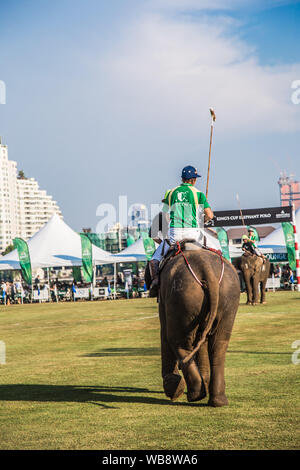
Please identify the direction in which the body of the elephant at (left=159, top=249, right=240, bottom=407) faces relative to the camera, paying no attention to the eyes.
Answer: away from the camera

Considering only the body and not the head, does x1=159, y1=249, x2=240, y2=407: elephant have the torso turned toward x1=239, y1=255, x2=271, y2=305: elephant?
yes

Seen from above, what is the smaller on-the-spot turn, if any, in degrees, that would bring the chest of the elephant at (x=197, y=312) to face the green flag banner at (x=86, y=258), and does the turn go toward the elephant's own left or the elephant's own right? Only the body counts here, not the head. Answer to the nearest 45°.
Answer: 0° — it already faces it

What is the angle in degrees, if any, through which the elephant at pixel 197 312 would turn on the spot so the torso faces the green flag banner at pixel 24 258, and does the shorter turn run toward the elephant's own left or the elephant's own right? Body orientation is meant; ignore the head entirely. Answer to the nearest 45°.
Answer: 0° — it already faces it

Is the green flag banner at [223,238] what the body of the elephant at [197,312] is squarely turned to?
yes
